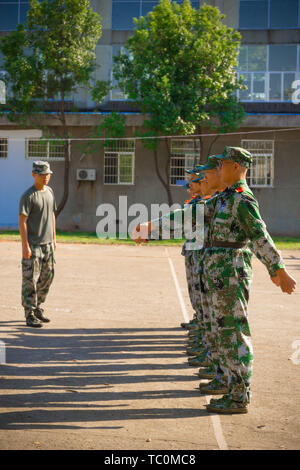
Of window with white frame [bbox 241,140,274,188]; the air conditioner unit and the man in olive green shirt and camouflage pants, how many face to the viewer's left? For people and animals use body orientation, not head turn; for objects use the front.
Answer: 0

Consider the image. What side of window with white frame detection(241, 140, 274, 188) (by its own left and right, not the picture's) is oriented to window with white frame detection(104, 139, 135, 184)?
right

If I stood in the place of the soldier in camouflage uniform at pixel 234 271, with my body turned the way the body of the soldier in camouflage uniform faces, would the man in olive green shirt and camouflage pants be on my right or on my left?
on my right

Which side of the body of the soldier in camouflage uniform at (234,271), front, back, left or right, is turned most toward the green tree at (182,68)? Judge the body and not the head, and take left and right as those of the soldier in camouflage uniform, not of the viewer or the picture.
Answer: right

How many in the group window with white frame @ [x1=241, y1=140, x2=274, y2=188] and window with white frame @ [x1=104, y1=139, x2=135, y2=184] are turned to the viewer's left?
0

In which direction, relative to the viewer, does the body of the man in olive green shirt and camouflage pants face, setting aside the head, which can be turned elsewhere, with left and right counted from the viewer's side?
facing the viewer and to the right of the viewer

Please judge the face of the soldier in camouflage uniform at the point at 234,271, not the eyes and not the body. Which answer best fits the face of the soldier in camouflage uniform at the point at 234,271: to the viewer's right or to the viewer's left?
to the viewer's left

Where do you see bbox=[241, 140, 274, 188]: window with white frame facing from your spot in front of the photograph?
facing the viewer

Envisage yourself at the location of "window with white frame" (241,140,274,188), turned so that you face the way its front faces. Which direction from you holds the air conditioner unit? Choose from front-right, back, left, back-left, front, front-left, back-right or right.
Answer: right

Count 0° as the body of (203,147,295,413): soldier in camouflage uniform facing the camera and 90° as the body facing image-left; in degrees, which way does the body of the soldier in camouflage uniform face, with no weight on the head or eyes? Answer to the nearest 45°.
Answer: approximately 90°

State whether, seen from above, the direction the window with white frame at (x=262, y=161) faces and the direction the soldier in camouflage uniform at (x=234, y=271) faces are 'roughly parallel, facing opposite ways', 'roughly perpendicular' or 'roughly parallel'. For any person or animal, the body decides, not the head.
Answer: roughly perpendicular

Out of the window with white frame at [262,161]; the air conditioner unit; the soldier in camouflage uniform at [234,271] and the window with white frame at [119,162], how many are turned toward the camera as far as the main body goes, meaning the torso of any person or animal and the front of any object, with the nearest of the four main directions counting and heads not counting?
3

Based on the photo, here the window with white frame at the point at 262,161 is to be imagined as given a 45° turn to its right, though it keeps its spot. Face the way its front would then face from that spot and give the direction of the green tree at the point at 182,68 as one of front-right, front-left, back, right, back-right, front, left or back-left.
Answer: front

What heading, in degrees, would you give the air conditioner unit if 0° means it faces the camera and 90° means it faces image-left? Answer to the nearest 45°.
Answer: approximately 0°
